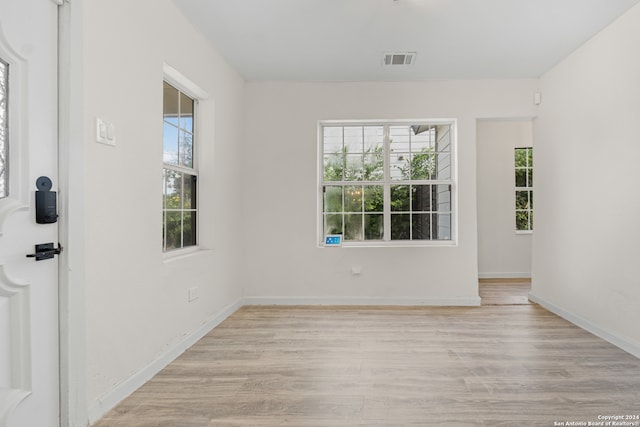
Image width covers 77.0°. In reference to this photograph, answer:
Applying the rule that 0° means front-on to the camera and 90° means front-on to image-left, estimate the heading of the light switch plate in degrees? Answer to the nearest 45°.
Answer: approximately 315°

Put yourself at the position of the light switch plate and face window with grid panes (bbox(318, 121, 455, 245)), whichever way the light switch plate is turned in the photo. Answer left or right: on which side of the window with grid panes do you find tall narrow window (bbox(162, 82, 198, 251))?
left

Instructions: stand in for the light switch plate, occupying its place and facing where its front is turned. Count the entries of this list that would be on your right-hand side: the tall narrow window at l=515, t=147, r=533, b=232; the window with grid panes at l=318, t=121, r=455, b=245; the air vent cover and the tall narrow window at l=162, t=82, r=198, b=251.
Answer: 0

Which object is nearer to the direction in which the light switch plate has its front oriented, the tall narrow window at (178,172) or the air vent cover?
the air vent cover

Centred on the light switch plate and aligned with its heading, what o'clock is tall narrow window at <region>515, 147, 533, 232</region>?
The tall narrow window is roughly at 10 o'clock from the light switch plate.

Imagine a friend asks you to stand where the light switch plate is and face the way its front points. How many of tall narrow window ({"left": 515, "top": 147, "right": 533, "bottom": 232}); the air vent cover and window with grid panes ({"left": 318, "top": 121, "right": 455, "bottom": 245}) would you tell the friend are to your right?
0

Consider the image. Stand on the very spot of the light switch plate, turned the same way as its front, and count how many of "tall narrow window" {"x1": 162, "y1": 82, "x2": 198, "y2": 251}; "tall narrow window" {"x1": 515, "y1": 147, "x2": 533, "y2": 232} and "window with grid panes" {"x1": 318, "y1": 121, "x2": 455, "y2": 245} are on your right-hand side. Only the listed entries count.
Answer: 0

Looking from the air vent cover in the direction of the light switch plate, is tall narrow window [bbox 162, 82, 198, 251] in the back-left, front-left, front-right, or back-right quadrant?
front-right

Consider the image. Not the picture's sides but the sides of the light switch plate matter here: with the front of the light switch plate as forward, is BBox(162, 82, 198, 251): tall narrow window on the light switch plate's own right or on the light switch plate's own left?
on the light switch plate's own left

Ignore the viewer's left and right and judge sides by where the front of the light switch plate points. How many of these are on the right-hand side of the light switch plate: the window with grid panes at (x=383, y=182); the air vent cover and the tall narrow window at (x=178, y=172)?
0

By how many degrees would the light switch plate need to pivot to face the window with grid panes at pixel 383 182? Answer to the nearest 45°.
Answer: approximately 90° to its left

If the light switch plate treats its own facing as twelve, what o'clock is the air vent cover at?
The air vent cover is roughly at 10 o'clock from the light switch plate.
